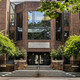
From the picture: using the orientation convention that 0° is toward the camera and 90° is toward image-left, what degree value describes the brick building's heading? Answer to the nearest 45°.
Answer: approximately 0°

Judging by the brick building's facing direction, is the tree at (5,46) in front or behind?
in front
